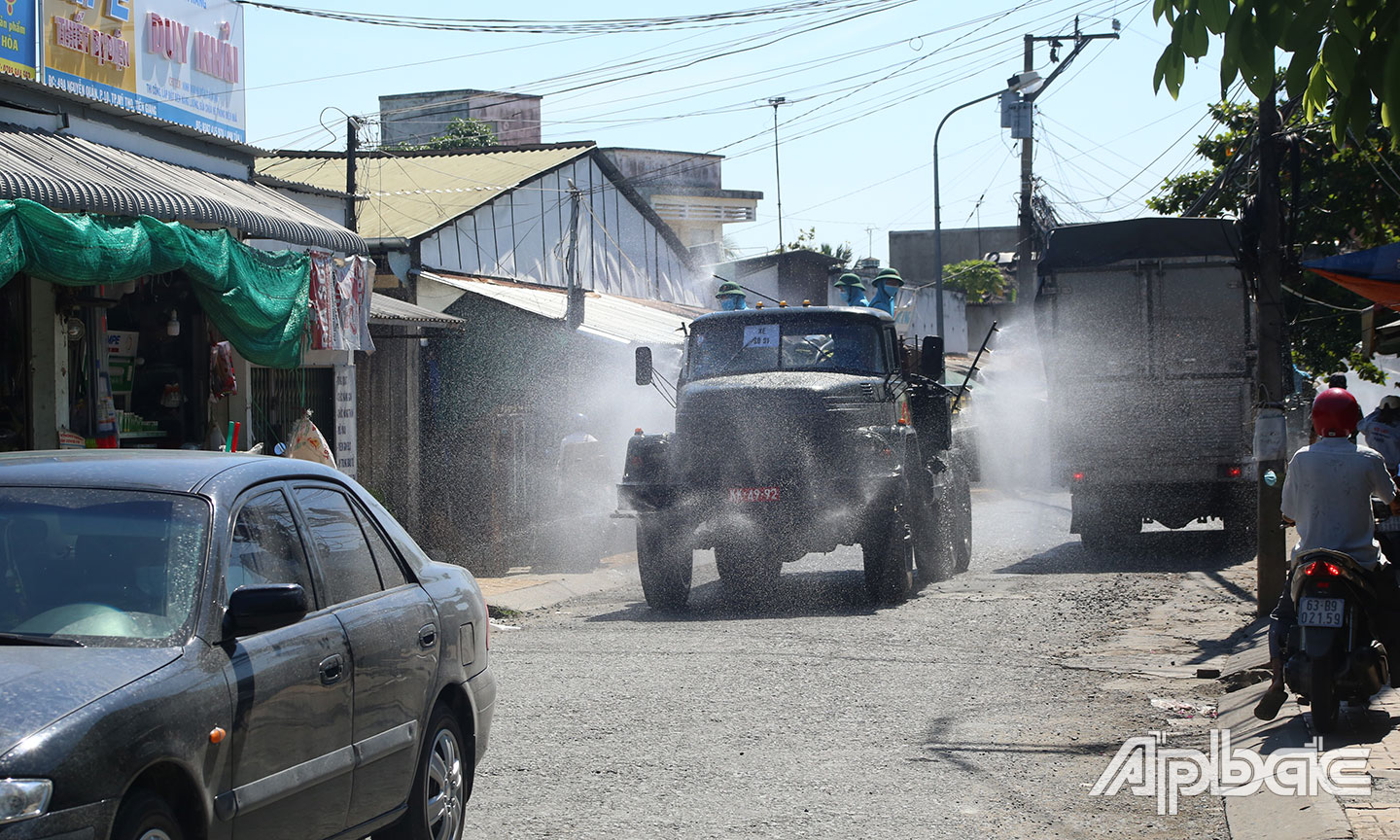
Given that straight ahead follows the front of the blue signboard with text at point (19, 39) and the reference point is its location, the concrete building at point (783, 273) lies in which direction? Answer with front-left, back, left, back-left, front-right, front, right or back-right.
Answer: left

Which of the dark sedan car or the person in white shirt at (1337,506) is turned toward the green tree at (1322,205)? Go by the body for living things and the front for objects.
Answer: the person in white shirt

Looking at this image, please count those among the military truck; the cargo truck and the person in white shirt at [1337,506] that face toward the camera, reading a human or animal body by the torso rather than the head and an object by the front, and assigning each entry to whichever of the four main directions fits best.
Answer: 1

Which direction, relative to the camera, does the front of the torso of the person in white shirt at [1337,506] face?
away from the camera

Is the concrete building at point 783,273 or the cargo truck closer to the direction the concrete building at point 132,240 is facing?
the cargo truck

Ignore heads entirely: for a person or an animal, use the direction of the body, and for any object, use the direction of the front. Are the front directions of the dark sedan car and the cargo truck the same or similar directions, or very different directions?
very different directions

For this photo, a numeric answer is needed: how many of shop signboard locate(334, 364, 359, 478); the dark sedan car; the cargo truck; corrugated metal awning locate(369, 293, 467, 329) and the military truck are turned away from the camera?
1

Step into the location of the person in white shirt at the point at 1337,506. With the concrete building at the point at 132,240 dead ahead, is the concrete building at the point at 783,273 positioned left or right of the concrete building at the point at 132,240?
right

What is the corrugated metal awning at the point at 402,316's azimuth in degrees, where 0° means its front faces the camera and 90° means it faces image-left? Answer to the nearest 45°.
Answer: approximately 315°

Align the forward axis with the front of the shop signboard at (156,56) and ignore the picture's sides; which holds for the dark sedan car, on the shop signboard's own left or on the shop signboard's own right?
on the shop signboard's own right

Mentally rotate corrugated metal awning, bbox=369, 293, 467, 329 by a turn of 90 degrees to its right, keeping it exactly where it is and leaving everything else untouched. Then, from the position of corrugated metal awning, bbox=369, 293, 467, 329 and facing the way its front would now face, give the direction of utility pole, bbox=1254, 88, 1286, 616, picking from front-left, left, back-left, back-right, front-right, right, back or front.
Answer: left

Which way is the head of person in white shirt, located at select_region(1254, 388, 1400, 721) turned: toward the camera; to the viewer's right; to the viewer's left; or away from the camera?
away from the camera

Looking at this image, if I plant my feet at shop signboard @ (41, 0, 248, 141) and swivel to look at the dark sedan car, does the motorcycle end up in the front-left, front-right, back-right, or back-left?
front-left

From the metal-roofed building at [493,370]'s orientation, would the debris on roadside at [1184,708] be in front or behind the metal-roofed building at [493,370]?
in front

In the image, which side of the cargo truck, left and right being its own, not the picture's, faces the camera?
back

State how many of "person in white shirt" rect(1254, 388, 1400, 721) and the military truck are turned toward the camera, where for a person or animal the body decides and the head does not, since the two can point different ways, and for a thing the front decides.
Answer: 1

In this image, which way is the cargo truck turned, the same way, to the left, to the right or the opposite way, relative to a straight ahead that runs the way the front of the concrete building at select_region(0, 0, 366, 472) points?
to the left

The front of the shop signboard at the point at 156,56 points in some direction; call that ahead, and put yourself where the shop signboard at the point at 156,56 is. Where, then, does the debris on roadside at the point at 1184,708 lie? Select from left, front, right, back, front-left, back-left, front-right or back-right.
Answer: front

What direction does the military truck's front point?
toward the camera

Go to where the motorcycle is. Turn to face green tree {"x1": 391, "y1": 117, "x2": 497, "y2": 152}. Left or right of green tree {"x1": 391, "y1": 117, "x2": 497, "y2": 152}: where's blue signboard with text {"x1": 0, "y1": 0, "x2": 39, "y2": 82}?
left

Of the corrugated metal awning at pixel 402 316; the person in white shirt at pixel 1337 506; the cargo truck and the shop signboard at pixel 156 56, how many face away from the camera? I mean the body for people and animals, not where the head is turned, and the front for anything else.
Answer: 2

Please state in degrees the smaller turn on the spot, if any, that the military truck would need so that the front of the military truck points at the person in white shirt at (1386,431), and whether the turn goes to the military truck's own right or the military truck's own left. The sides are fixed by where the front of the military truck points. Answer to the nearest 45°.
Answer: approximately 90° to the military truck's own left

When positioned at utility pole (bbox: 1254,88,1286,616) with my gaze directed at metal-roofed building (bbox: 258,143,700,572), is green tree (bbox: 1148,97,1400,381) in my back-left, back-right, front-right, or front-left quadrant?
front-right

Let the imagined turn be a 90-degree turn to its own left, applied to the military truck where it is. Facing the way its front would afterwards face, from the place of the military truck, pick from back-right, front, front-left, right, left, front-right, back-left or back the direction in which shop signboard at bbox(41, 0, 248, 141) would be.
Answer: back
